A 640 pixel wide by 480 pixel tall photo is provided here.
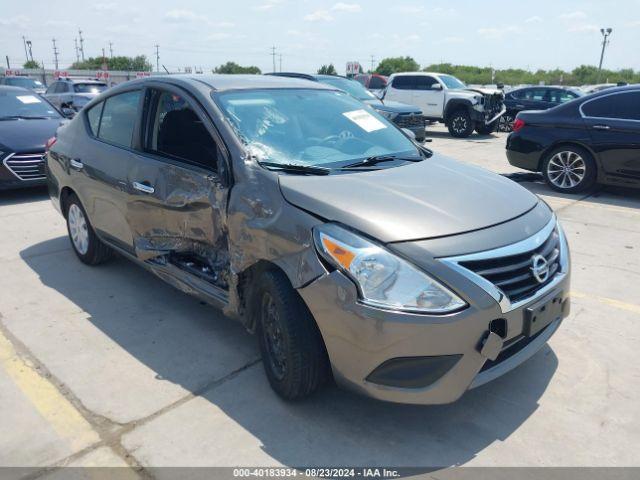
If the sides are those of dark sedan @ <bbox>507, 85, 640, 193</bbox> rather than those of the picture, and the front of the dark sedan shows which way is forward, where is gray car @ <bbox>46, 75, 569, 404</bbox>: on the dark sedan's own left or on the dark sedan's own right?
on the dark sedan's own right

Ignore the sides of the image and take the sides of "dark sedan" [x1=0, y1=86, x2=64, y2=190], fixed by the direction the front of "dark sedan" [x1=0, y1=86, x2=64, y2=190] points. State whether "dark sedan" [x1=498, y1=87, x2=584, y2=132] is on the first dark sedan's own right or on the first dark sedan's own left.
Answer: on the first dark sedan's own left

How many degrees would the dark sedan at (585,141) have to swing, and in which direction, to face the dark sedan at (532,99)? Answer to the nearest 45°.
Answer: approximately 90° to its left

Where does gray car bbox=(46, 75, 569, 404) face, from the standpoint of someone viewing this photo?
facing the viewer and to the right of the viewer

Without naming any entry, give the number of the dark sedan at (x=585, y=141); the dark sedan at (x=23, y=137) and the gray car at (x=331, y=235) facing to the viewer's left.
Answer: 0

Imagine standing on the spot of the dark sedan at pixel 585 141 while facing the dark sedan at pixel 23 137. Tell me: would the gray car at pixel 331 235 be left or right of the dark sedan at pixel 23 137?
left

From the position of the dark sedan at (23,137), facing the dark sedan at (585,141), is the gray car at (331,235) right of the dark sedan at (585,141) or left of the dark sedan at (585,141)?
right

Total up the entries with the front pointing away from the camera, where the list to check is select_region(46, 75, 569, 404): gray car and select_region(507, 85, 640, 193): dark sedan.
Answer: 0

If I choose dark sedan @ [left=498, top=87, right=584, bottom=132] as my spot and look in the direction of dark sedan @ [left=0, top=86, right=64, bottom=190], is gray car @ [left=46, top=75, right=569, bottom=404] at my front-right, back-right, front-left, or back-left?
front-left

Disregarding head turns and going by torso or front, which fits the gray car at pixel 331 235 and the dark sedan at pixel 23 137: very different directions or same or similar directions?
same or similar directions

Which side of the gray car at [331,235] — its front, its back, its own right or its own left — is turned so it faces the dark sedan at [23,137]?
back

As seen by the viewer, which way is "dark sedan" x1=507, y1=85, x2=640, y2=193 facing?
to the viewer's right

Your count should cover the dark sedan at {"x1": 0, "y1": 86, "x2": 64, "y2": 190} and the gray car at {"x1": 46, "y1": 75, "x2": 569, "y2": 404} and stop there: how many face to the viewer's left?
0
